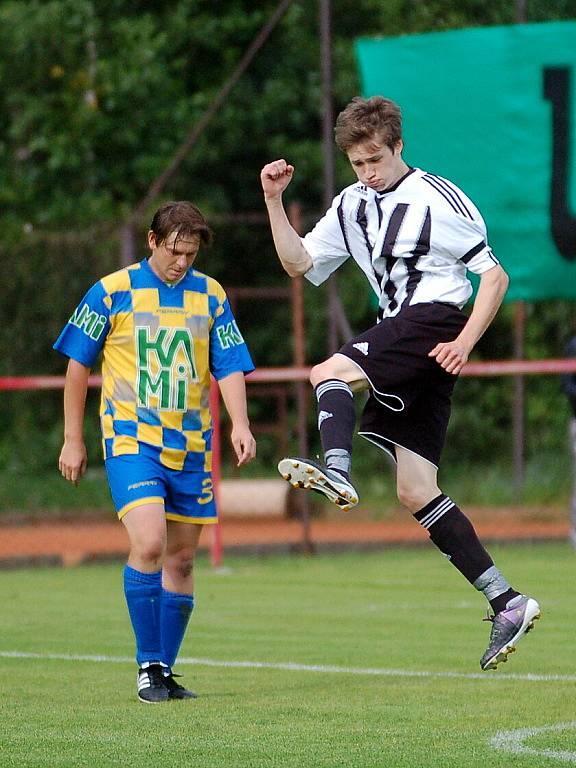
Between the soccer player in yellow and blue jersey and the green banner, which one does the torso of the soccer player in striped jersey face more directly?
the soccer player in yellow and blue jersey

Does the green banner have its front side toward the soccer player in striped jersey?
yes

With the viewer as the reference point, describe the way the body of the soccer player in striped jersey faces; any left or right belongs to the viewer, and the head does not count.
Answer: facing the viewer and to the left of the viewer

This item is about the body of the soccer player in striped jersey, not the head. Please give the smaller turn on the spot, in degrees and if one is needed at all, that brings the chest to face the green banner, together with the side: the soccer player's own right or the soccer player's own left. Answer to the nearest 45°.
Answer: approximately 135° to the soccer player's own right

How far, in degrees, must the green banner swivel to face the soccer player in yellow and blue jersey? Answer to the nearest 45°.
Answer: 0° — it already faces them

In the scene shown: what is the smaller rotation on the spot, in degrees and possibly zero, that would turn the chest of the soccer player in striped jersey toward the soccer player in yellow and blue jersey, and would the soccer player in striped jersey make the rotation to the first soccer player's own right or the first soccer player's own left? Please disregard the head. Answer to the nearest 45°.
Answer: approximately 45° to the first soccer player's own right

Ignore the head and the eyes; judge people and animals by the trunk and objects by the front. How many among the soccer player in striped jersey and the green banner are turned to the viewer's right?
0

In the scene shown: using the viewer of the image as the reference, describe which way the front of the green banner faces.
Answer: facing the viewer
